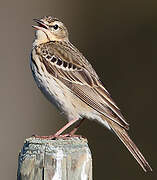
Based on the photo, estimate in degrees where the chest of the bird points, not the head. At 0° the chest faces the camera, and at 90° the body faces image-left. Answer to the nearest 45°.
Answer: approximately 90°
